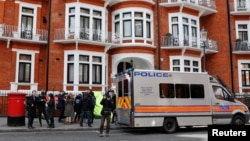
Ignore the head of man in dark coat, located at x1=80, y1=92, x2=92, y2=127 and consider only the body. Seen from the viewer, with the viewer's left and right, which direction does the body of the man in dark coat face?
facing away from the viewer

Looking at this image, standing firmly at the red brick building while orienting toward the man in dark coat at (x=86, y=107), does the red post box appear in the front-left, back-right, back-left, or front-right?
front-right

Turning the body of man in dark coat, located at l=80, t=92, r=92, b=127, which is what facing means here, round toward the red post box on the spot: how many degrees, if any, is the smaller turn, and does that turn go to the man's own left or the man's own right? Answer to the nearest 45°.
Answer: approximately 90° to the man's own left

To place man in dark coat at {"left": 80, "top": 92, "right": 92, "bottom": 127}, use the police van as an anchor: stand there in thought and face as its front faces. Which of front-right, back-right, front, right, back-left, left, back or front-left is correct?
back-left

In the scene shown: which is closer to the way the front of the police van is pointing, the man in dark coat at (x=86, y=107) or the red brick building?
the red brick building

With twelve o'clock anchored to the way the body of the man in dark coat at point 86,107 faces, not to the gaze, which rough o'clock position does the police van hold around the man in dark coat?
The police van is roughly at 4 o'clock from the man in dark coat.

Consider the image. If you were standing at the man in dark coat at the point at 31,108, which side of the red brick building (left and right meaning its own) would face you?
front

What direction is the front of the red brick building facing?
toward the camera

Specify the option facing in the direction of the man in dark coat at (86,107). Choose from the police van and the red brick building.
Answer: the red brick building

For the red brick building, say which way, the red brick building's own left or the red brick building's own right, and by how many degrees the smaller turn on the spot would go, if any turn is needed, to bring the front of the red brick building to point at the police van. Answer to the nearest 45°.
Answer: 0° — it already faces it

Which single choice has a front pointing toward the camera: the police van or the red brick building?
the red brick building

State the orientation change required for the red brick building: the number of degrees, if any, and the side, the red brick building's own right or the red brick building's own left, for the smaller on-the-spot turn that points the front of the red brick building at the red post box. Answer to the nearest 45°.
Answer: approximately 45° to the red brick building's own right

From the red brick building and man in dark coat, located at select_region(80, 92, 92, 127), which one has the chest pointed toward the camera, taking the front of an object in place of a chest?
the red brick building
